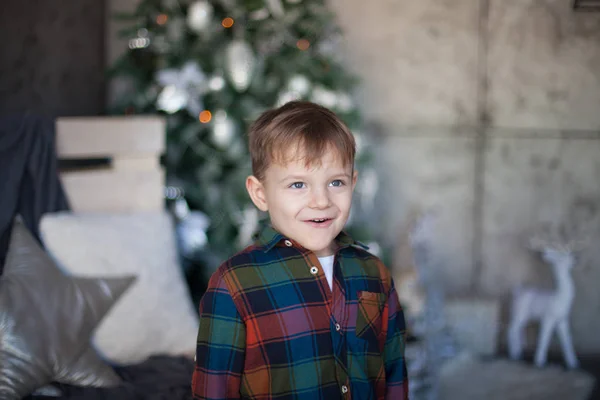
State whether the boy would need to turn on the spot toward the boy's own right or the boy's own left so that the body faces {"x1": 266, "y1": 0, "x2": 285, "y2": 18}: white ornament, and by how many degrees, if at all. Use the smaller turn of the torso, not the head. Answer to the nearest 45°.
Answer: approximately 135° to the boy's own left

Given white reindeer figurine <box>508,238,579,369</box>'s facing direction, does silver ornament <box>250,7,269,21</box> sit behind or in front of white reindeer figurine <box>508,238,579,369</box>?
behind

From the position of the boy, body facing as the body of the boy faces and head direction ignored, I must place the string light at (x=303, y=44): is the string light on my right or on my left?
on my left

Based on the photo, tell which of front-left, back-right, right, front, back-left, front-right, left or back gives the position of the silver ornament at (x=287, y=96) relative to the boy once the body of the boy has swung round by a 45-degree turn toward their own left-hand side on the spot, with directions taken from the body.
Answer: left

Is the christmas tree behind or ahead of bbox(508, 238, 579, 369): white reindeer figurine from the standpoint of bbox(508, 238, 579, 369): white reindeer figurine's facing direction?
behind

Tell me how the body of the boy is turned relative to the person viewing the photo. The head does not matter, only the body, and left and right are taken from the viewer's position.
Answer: facing the viewer and to the right of the viewer

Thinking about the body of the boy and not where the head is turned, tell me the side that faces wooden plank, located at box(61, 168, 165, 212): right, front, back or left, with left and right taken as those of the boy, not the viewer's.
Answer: back

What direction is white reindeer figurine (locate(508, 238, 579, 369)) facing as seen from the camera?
to the viewer's right

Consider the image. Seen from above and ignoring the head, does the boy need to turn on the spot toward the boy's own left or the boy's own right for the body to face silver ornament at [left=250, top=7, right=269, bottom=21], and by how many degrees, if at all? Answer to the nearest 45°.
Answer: approximately 135° to the boy's own left

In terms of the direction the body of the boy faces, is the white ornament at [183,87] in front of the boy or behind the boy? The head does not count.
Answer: behind
